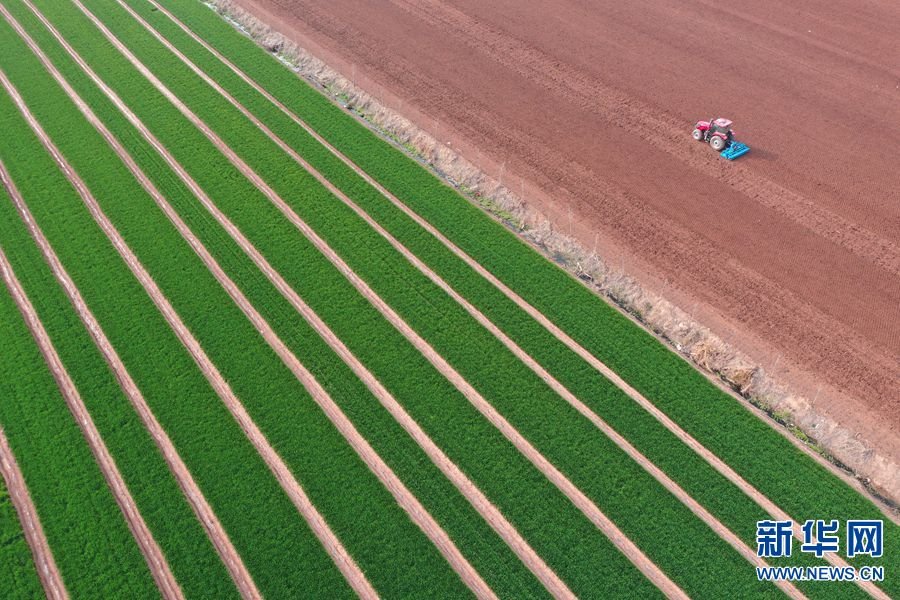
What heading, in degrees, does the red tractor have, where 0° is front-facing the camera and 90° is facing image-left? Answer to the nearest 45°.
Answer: approximately 135°
